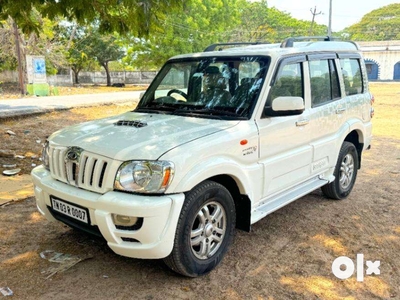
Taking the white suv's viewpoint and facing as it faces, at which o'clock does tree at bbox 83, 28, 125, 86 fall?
The tree is roughly at 4 o'clock from the white suv.

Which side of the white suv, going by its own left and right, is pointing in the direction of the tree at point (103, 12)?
right

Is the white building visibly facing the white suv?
yes

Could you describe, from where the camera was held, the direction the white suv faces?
facing the viewer and to the left of the viewer

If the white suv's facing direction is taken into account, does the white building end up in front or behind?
behind

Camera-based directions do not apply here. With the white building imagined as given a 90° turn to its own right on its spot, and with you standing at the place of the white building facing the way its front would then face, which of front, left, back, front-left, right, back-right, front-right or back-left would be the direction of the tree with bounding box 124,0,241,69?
front-left

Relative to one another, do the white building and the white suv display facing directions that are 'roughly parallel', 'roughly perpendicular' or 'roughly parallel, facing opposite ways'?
roughly parallel

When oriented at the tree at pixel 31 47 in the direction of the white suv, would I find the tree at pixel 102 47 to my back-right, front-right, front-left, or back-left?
back-left

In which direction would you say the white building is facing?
toward the camera

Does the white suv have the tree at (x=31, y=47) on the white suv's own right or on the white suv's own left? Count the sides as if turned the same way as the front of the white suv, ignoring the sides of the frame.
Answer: on the white suv's own right

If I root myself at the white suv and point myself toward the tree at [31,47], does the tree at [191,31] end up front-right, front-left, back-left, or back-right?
front-right

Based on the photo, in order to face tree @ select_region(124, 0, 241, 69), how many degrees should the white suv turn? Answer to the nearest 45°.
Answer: approximately 135° to its right
